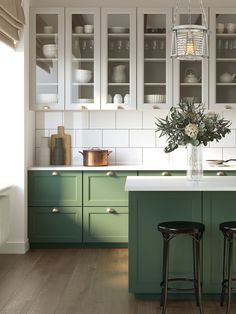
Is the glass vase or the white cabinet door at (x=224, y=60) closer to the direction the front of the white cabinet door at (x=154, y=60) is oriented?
the glass vase

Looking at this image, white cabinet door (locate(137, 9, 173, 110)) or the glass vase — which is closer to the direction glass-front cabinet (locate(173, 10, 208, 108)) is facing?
the glass vase

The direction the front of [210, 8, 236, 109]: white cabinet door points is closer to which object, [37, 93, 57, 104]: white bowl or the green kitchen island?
the green kitchen island
